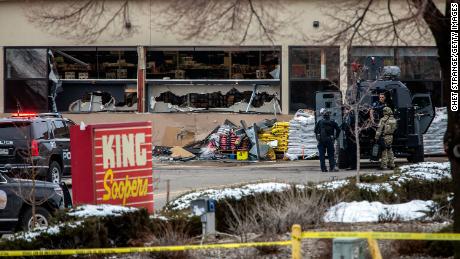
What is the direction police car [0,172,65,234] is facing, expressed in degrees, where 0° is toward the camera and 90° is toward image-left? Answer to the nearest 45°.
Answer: approximately 270°

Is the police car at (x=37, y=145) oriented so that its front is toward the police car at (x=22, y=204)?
no

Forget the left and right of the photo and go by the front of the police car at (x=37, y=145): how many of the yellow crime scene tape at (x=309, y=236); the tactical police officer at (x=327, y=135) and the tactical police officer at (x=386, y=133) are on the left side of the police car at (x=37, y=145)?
0

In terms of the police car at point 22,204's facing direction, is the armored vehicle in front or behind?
in front

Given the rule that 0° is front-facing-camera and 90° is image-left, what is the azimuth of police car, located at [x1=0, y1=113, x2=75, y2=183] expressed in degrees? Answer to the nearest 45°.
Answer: approximately 225°

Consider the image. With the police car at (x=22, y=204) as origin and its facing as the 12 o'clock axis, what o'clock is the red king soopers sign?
The red king soopers sign is roughly at 1 o'clock from the police car.

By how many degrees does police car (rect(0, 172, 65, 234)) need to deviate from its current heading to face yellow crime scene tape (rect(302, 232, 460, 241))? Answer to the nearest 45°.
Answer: approximately 45° to its right

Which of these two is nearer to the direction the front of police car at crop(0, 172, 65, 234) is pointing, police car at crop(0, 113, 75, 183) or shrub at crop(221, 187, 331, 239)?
the shrub

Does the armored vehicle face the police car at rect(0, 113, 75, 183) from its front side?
no

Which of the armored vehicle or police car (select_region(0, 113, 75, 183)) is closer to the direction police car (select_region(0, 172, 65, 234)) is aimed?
the armored vehicle

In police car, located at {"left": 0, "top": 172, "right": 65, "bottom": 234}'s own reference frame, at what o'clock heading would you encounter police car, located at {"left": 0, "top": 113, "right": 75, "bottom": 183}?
police car, located at {"left": 0, "top": 113, "right": 75, "bottom": 183} is roughly at 9 o'clock from police car, located at {"left": 0, "top": 172, "right": 65, "bottom": 234}.

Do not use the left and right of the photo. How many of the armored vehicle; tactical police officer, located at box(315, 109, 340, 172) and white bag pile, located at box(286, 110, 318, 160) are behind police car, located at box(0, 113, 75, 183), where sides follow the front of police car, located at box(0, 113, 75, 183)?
0
